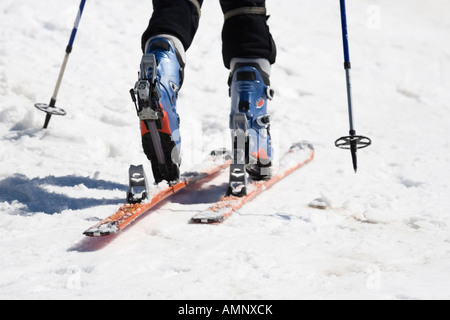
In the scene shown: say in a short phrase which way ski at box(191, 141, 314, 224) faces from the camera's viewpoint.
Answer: facing away from the viewer and to the right of the viewer
